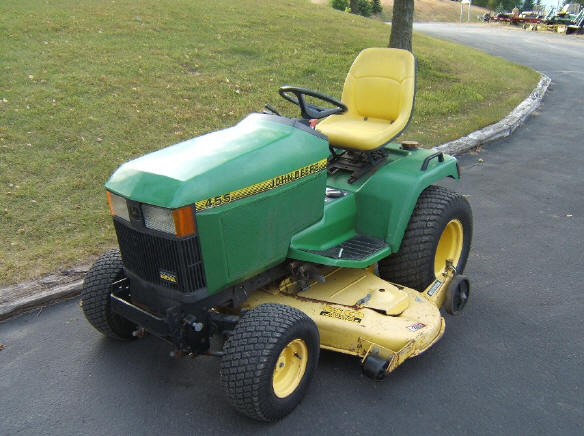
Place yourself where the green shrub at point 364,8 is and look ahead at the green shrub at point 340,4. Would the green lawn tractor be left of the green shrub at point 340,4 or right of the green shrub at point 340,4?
left

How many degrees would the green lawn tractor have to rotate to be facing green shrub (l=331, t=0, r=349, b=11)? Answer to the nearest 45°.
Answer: approximately 135° to its right

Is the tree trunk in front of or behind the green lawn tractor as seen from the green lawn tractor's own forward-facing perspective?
behind

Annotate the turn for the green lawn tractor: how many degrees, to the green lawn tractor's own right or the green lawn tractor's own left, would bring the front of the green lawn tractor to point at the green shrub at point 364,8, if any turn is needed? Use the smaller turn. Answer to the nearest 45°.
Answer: approximately 135° to the green lawn tractor's own right

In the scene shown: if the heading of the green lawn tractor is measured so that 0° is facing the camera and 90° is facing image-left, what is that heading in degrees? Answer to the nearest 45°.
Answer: approximately 45°
